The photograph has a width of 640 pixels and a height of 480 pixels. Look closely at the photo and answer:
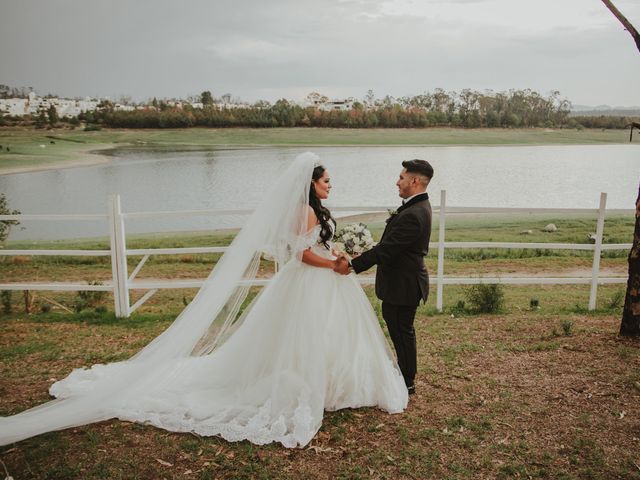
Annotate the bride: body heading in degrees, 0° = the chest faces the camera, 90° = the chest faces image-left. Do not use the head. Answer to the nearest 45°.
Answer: approximately 270°

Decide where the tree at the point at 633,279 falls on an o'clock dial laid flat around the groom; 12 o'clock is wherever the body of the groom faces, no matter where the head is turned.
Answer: The tree is roughly at 5 o'clock from the groom.

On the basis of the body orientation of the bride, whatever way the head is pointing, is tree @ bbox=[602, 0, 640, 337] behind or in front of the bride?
in front

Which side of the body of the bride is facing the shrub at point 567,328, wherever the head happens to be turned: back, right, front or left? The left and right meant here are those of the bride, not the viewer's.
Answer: front

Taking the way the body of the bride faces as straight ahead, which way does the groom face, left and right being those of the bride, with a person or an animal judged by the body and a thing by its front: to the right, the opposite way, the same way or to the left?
the opposite way

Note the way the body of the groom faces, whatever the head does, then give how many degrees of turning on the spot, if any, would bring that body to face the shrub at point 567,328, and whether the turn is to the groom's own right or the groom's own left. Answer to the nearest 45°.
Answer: approximately 135° to the groom's own right

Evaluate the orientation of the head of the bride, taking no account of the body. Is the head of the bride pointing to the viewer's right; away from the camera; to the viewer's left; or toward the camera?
to the viewer's right

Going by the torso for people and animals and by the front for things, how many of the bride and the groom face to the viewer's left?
1

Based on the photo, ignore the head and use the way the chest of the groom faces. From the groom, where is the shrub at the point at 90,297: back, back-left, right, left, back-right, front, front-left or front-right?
front-right

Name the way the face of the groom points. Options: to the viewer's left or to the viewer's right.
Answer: to the viewer's left

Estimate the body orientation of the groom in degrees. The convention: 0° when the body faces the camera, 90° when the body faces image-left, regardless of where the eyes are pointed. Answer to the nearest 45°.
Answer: approximately 90°
